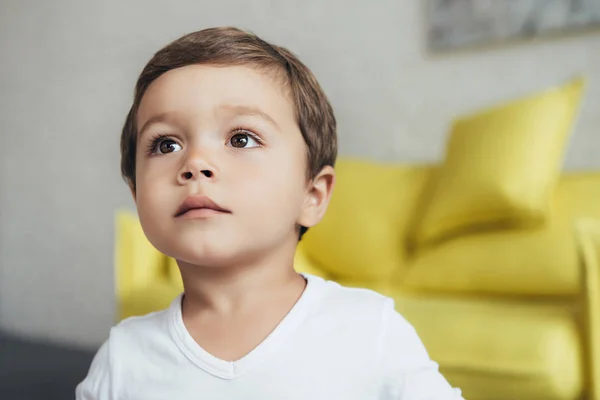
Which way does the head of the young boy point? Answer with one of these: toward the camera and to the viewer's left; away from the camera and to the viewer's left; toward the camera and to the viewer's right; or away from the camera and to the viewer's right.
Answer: toward the camera and to the viewer's left

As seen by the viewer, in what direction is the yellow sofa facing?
toward the camera

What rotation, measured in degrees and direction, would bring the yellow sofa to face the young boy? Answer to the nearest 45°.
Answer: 0° — it already faces them
